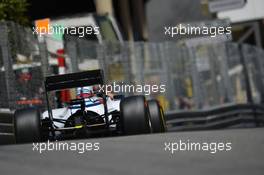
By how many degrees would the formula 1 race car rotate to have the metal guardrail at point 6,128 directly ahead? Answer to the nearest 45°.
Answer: approximately 45° to its left

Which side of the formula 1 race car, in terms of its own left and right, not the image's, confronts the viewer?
back
